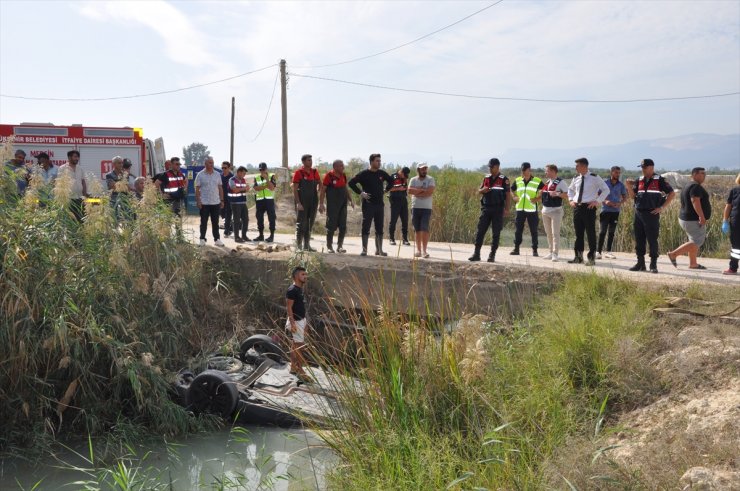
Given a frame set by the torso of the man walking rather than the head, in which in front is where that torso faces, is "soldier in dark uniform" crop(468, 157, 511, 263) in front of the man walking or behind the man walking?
behind

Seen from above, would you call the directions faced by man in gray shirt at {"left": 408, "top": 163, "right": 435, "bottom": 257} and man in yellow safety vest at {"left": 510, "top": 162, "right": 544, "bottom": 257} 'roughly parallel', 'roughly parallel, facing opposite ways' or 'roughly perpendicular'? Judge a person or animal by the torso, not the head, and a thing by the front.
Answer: roughly parallel

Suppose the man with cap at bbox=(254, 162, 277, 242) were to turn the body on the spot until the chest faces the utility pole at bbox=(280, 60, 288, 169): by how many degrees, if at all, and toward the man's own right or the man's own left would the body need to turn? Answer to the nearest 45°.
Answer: approximately 180°

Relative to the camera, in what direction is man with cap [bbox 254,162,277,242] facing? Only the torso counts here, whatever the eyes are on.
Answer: toward the camera

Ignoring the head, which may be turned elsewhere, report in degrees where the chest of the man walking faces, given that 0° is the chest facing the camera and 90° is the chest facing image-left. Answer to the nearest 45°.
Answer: approximately 270°

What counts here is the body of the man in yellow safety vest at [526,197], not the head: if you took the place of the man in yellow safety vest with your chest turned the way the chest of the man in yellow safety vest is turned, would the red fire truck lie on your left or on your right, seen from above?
on your right

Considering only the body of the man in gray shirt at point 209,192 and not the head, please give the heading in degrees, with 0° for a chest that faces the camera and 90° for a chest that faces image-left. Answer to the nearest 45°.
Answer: approximately 0°

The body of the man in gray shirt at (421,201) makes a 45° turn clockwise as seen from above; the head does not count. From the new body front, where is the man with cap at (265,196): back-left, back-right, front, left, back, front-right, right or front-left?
right

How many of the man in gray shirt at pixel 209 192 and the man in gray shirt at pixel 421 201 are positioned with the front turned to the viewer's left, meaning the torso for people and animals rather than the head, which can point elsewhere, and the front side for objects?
0

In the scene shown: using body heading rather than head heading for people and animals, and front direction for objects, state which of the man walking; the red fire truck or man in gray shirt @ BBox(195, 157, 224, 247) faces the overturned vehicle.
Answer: the man in gray shirt

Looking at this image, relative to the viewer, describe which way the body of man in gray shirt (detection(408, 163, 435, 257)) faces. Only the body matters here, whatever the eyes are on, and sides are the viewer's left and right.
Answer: facing the viewer

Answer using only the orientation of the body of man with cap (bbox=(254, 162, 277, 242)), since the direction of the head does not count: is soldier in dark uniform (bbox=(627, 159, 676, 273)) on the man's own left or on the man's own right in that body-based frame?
on the man's own left
